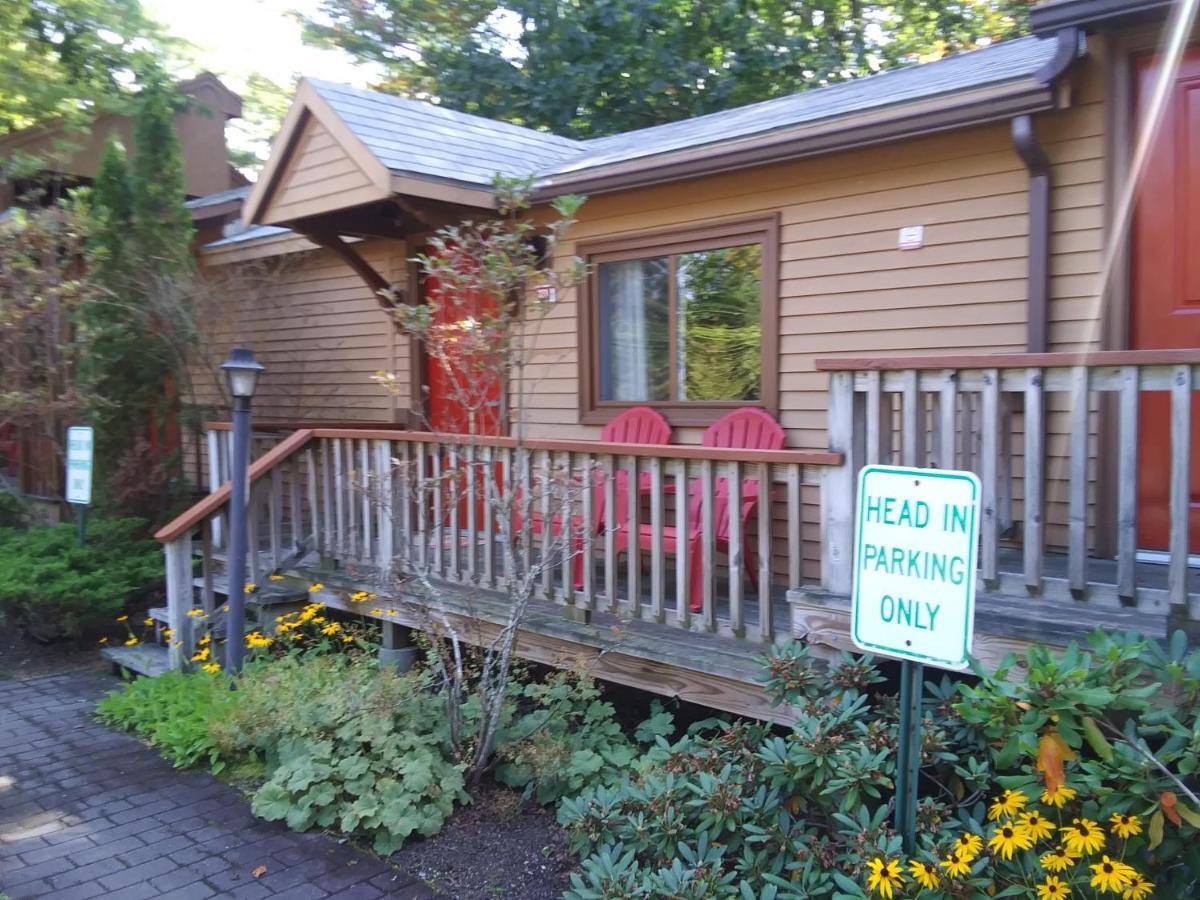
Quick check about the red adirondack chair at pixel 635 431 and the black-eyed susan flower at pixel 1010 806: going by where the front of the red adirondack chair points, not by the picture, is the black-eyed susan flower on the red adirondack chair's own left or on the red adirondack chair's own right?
on the red adirondack chair's own left

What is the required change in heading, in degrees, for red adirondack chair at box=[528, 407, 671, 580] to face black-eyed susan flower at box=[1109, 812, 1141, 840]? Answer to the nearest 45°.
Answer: approximately 45° to its left

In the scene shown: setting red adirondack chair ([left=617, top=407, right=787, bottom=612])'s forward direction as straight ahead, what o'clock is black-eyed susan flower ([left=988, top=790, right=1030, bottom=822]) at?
The black-eyed susan flower is roughly at 10 o'clock from the red adirondack chair.

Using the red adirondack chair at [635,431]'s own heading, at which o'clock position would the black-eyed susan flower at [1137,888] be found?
The black-eyed susan flower is roughly at 10 o'clock from the red adirondack chair.

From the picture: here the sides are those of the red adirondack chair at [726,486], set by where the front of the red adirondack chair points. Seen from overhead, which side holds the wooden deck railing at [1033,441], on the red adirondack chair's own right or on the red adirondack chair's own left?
on the red adirondack chair's own left

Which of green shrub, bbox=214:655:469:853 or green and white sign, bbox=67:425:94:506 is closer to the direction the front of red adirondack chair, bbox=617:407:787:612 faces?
the green shrub

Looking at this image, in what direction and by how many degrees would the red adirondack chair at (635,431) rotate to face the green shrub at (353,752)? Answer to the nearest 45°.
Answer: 0° — it already faces it

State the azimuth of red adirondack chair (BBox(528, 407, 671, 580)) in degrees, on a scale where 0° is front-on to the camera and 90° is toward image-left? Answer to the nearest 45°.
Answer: approximately 45°

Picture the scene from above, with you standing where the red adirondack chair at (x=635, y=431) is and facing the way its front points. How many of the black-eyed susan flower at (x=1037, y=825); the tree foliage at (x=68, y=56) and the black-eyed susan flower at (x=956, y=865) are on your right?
1

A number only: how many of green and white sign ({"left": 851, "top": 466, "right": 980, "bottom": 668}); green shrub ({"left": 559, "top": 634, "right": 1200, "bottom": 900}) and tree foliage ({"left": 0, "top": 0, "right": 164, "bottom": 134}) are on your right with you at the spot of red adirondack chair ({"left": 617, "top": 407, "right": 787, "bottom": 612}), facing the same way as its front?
1

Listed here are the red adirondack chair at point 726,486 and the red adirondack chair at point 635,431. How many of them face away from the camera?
0

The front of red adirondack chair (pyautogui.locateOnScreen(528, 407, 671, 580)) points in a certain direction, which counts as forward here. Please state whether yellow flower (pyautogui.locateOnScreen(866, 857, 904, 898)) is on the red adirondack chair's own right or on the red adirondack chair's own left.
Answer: on the red adirondack chair's own left
